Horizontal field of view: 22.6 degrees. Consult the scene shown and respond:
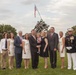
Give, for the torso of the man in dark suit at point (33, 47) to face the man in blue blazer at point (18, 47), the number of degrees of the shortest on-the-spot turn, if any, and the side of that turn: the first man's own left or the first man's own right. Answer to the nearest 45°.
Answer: approximately 135° to the first man's own right

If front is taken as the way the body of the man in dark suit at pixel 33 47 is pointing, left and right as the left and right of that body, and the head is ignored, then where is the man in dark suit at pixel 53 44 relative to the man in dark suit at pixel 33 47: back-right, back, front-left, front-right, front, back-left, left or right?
front-left

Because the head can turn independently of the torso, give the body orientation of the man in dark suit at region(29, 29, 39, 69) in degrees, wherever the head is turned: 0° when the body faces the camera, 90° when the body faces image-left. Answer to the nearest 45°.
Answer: approximately 315°

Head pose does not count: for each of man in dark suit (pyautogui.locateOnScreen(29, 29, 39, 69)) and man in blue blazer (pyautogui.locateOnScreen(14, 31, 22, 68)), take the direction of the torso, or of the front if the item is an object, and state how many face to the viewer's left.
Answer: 0

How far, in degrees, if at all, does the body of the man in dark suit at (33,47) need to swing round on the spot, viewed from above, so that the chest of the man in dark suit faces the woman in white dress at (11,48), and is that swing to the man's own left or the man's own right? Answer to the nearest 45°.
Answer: approximately 135° to the man's own right

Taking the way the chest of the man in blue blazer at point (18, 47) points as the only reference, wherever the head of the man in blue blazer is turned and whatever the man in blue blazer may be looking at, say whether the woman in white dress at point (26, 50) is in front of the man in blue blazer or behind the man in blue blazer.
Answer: in front
